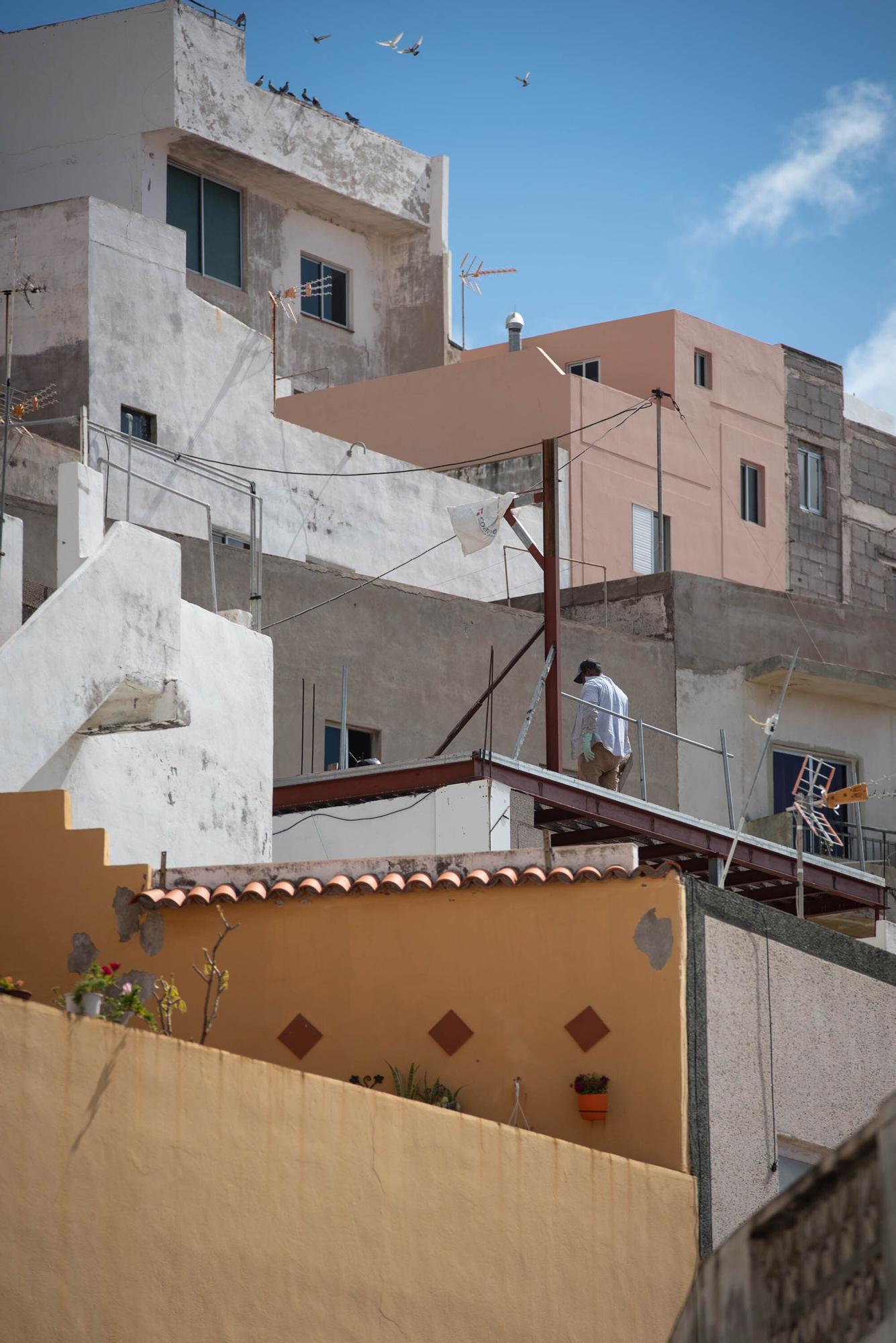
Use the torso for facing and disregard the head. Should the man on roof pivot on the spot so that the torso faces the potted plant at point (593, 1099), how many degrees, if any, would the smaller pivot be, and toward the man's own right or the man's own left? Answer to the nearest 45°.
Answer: approximately 135° to the man's own left

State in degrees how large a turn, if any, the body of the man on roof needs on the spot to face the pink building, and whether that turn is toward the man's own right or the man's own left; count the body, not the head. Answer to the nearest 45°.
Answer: approximately 45° to the man's own right

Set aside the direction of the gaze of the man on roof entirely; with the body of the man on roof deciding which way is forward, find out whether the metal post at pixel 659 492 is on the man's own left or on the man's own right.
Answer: on the man's own right

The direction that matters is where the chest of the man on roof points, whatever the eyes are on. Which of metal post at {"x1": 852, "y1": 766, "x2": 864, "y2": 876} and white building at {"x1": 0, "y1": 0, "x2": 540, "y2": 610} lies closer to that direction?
the white building

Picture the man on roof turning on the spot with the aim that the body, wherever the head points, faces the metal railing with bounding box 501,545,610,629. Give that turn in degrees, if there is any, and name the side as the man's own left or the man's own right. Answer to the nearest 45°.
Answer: approximately 45° to the man's own right

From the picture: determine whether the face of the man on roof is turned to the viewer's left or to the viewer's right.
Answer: to the viewer's left

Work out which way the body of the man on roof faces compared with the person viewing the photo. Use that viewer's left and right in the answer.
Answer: facing away from the viewer and to the left of the viewer

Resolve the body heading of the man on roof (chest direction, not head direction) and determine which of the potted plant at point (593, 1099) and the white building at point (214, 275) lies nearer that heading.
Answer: the white building

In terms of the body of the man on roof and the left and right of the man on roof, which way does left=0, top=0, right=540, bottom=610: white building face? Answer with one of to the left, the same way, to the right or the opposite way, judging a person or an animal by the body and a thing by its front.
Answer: the opposite way
